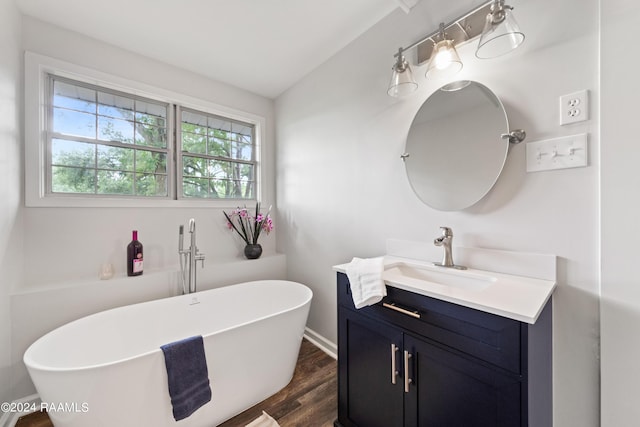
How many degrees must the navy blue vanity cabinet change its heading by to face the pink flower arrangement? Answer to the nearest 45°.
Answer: approximately 90° to its right

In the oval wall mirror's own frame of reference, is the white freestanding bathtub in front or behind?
in front

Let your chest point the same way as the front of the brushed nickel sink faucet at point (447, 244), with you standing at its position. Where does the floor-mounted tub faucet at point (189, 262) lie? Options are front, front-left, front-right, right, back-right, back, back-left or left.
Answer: front-right

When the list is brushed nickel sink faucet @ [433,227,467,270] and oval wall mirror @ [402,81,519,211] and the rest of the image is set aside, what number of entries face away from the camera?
0

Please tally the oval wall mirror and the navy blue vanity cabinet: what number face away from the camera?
0

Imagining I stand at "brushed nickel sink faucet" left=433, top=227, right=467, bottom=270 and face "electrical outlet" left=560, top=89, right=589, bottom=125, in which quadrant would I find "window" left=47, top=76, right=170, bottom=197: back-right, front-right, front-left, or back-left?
back-right

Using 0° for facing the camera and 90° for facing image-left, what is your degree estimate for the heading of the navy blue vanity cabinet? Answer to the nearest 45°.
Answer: approximately 45°

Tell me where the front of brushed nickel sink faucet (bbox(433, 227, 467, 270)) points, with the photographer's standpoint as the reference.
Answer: facing the viewer and to the left of the viewer
